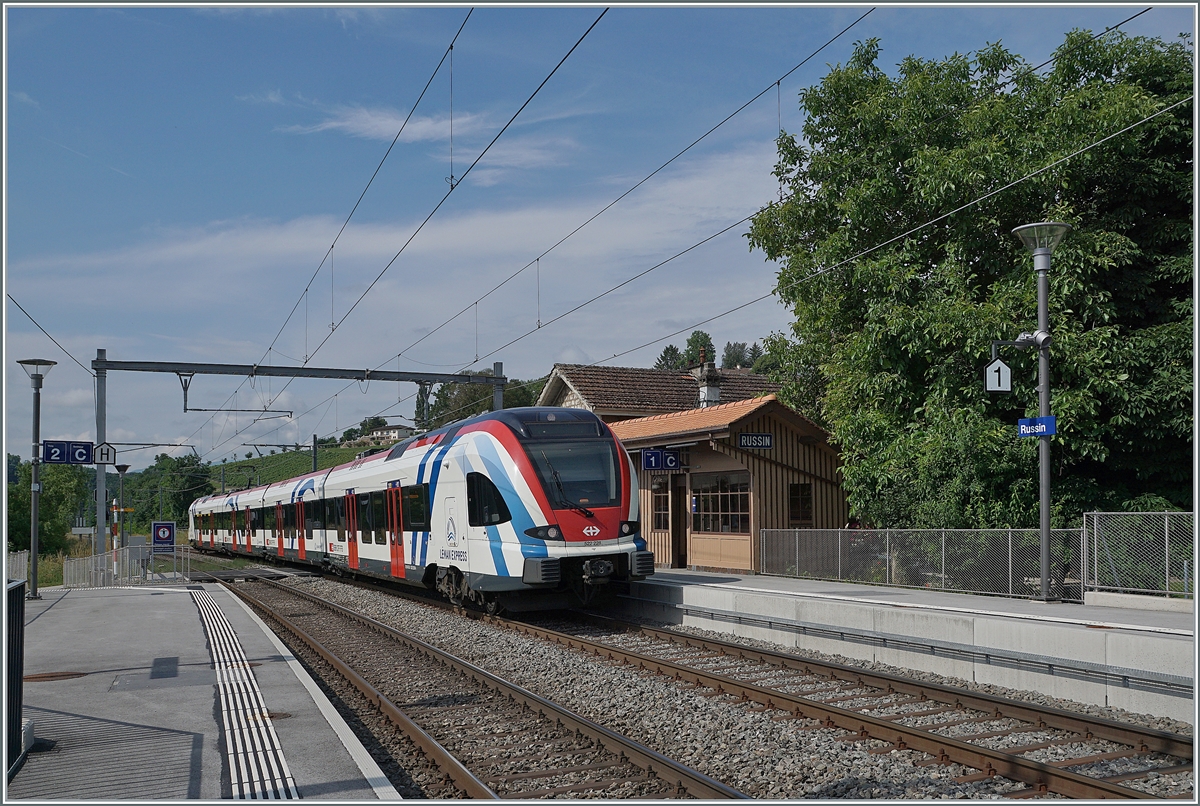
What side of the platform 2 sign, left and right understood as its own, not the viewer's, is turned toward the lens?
front

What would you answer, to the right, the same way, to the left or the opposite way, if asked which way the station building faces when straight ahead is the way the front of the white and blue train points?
to the right

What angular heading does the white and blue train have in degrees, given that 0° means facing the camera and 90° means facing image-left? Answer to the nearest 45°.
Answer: approximately 315°

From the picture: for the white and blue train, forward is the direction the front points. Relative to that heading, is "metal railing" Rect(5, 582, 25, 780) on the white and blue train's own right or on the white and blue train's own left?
on the white and blue train's own right

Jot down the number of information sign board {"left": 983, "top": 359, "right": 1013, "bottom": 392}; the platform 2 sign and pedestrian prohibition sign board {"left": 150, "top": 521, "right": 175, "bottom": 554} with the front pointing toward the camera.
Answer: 3

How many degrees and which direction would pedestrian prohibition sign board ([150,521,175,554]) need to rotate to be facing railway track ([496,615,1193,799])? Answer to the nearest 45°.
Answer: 0° — it already faces it

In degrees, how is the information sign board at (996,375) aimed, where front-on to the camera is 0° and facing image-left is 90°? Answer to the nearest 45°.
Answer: approximately 0°

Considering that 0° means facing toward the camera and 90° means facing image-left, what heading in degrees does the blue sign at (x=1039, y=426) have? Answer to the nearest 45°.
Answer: approximately 45°

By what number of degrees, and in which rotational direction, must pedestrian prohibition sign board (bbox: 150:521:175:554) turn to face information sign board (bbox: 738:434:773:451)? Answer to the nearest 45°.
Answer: approximately 45° to its left

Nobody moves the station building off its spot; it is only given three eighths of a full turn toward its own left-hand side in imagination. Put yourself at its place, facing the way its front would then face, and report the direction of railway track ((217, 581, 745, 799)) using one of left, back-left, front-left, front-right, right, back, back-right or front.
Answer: right

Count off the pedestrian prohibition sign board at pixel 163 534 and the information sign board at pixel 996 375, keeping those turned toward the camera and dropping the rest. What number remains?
2

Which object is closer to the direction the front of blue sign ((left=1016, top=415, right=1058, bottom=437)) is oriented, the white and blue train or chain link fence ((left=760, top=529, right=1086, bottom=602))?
the white and blue train
